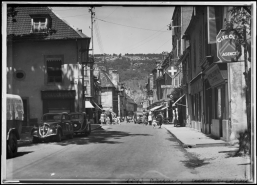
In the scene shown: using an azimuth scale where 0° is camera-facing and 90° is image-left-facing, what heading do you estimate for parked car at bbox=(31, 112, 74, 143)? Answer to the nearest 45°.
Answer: approximately 45°

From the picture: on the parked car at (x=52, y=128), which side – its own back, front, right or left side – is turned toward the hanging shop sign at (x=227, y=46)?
left

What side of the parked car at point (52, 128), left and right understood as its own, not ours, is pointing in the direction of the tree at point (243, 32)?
left

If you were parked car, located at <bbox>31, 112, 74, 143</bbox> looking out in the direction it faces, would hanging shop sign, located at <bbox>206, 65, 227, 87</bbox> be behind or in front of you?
behind

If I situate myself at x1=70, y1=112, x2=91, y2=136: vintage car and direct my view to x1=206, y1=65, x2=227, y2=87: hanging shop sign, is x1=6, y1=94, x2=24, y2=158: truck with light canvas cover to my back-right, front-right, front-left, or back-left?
back-right

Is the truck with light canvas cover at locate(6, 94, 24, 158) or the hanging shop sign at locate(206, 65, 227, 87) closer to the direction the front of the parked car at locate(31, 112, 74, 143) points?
the truck with light canvas cover
